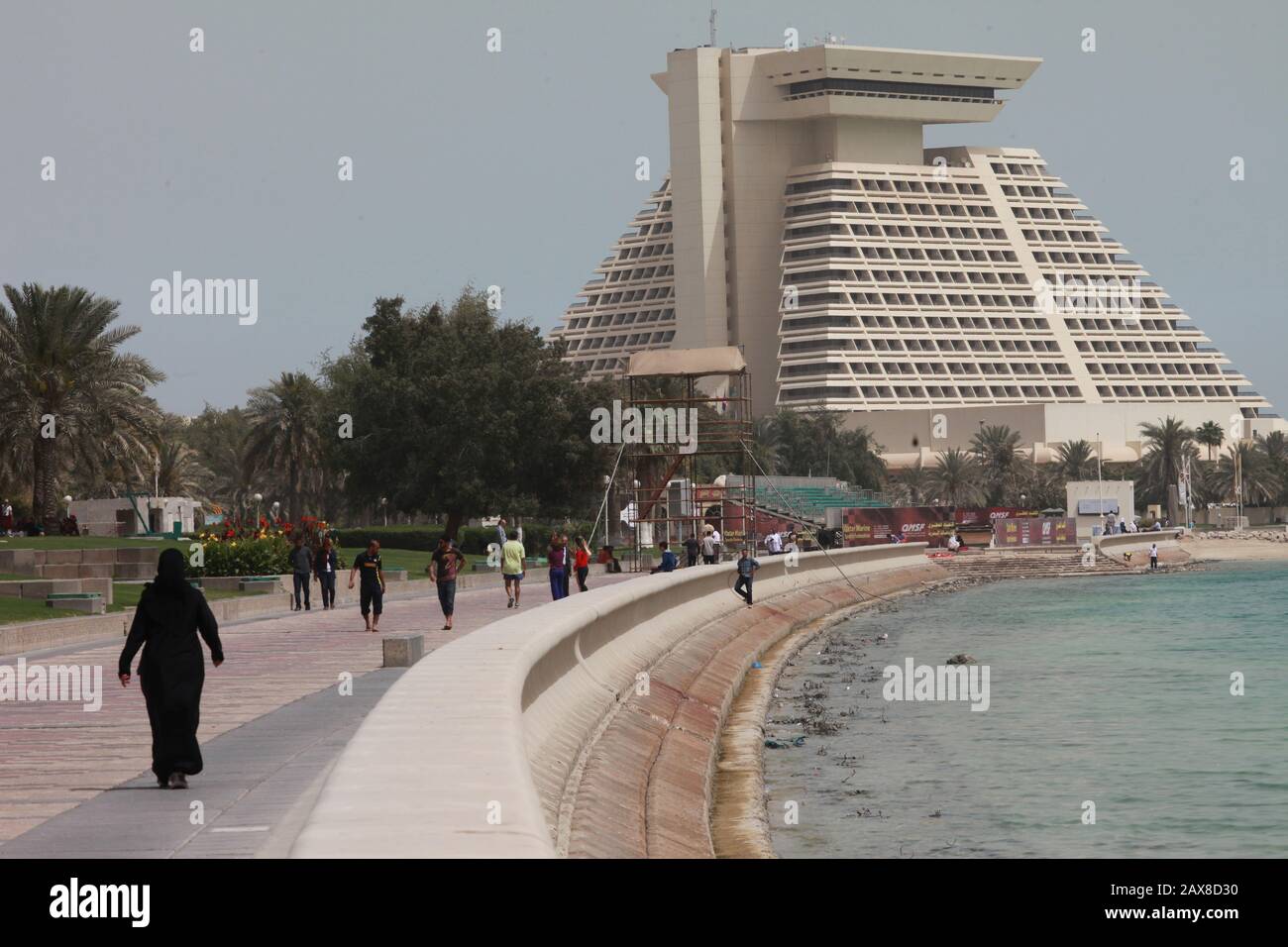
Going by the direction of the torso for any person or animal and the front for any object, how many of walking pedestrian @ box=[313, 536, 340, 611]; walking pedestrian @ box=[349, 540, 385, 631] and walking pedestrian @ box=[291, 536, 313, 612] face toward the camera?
3

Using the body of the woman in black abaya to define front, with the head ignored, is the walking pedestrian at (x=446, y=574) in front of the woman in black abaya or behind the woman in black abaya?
in front

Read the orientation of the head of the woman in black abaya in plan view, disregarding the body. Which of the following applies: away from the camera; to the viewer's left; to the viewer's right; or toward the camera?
away from the camera

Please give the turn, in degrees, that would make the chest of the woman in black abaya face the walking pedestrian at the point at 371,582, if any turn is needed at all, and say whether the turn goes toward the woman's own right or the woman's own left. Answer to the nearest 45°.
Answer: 0° — they already face them

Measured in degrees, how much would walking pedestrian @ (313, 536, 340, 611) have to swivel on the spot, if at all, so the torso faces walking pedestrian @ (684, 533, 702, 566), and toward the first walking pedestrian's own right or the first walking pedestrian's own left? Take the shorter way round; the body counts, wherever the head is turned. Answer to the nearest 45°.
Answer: approximately 135° to the first walking pedestrian's own left

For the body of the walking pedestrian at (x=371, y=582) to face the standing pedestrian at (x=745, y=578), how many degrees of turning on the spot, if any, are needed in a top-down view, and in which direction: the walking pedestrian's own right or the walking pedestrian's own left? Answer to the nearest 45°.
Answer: approximately 135° to the walking pedestrian's own left

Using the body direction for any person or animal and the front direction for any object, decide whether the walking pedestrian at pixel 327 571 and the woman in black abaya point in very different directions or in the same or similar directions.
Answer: very different directions

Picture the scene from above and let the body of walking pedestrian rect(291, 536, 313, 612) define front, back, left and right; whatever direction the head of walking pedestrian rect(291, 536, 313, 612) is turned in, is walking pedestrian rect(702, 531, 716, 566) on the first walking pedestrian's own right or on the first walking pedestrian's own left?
on the first walking pedestrian's own left

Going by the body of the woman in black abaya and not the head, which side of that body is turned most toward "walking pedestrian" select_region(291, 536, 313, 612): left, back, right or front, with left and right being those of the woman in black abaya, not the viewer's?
front

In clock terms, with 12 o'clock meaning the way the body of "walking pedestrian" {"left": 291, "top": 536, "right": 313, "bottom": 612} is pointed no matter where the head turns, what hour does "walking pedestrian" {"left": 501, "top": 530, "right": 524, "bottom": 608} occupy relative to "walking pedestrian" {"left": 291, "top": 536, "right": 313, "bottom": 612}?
"walking pedestrian" {"left": 501, "top": 530, "right": 524, "bottom": 608} is roughly at 10 o'clock from "walking pedestrian" {"left": 291, "top": 536, "right": 313, "bottom": 612}.

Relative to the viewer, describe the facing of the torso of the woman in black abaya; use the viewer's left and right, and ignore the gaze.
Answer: facing away from the viewer

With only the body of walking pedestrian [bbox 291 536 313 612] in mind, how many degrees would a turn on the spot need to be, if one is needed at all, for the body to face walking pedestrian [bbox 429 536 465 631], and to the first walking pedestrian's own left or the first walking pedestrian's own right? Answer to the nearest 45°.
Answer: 0° — they already face them

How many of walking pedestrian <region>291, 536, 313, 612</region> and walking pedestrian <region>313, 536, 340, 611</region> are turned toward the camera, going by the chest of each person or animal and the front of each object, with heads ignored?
2

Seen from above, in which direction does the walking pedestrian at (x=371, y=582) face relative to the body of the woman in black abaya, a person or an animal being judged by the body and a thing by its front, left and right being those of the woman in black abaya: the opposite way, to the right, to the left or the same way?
the opposite way

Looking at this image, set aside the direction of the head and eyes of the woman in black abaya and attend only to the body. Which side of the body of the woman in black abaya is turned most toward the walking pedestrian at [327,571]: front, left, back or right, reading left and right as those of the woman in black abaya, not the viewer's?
front

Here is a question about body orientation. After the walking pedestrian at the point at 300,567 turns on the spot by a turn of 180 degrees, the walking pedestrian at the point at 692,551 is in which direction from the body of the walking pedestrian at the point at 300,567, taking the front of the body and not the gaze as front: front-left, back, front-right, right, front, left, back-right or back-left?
front-right

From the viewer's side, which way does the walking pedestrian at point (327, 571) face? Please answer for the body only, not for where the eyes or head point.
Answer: toward the camera
